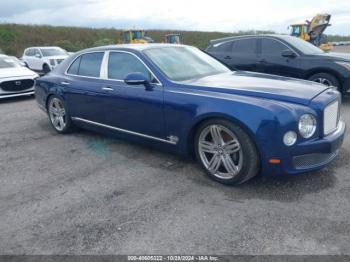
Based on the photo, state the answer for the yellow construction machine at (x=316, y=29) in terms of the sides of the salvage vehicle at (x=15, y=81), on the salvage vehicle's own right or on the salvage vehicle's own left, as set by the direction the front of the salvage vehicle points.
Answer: on the salvage vehicle's own left

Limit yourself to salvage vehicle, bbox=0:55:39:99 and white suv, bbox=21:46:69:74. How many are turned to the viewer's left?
0

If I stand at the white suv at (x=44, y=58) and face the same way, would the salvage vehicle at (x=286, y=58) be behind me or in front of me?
in front

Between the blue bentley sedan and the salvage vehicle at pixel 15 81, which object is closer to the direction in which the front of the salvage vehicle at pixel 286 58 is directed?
the blue bentley sedan

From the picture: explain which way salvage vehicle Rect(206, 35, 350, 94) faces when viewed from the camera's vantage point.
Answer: facing the viewer and to the right of the viewer

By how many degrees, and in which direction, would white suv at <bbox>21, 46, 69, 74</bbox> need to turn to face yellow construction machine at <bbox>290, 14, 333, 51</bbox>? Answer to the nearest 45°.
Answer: approximately 45° to its left

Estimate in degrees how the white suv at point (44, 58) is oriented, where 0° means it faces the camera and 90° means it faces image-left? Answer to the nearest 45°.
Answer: approximately 315°

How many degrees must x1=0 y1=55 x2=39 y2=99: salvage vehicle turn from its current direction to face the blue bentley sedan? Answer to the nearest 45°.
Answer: approximately 45° to its right

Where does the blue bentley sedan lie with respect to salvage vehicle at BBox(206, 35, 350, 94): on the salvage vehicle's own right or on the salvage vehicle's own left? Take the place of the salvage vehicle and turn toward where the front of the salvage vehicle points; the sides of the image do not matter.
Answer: on the salvage vehicle's own right

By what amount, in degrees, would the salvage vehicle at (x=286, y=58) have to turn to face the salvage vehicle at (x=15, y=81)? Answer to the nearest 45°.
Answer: approximately 135° to its right

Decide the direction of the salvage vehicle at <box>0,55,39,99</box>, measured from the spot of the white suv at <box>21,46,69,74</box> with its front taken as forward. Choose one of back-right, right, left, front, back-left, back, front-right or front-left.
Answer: front-right

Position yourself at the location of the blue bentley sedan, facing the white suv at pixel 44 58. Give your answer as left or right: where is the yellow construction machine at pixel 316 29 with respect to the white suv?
right

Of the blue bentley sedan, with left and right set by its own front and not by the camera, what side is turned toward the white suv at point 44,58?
back
